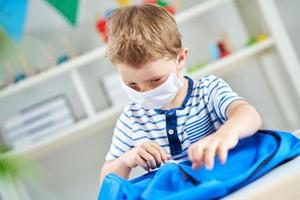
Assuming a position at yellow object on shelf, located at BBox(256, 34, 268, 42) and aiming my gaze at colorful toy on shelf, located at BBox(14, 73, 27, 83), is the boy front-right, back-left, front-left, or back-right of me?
front-left

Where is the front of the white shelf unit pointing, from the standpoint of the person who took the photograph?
facing the viewer
